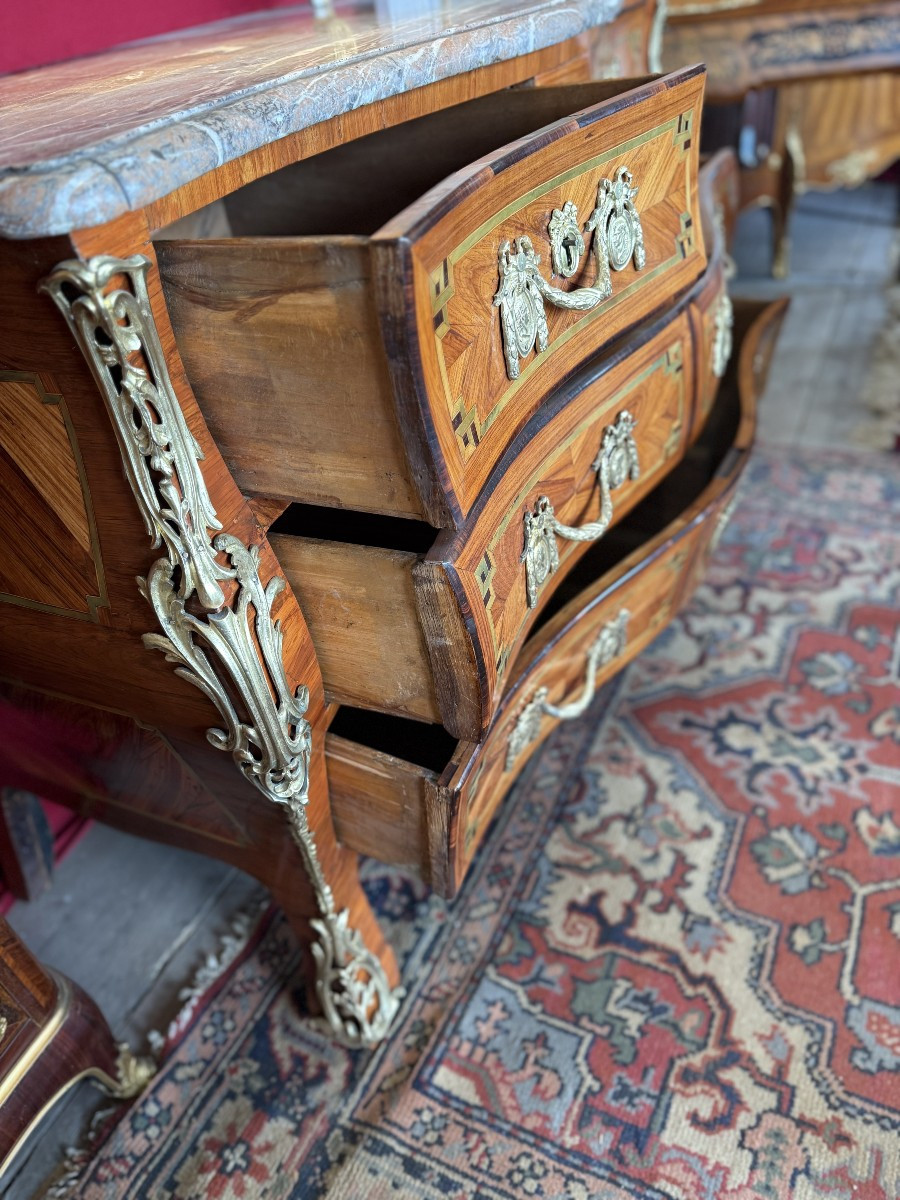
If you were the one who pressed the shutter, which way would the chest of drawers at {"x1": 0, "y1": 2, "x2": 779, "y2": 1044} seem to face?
facing the viewer and to the right of the viewer
